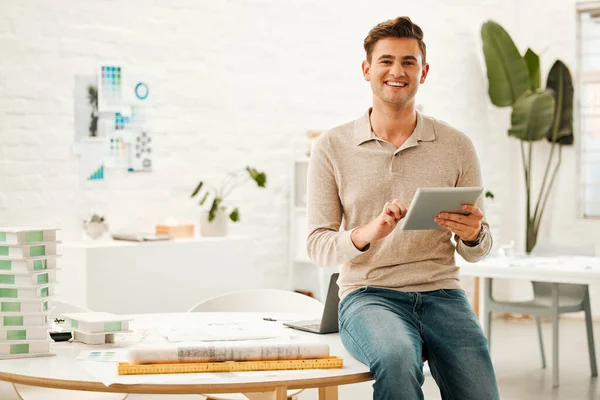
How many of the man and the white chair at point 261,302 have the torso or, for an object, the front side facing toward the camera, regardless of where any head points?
2

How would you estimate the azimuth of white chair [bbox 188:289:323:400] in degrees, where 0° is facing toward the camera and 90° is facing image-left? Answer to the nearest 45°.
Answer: approximately 0°

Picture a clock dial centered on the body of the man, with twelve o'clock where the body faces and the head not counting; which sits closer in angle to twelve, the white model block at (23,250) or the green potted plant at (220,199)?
the white model block

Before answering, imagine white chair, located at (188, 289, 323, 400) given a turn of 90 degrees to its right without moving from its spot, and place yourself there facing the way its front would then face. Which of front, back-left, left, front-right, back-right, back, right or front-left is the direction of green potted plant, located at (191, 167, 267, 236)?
right

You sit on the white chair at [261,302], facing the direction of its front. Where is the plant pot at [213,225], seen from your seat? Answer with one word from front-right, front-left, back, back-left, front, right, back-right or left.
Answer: back

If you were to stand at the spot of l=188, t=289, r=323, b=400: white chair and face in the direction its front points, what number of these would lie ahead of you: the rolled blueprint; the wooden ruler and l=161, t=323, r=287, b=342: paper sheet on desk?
3

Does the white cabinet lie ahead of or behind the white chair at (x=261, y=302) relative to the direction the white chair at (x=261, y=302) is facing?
behind

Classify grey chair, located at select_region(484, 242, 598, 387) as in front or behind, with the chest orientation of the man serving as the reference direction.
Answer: behind

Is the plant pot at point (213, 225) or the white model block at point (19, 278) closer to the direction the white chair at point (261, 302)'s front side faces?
the white model block

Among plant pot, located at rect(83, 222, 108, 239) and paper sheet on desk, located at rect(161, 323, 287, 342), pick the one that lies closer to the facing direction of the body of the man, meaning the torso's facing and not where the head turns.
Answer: the paper sheet on desk
